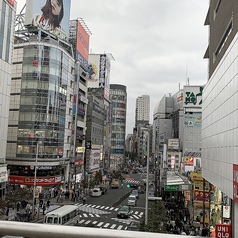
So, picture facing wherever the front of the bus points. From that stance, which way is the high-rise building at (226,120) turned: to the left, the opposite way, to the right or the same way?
to the left

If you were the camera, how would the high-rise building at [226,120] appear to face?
facing to the left of the viewer

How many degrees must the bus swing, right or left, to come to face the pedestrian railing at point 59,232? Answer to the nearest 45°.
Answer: approximately 135° to its right

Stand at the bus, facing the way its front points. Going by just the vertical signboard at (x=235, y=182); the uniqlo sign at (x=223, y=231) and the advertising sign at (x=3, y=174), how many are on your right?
2

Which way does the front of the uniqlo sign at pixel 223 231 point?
toward the camera

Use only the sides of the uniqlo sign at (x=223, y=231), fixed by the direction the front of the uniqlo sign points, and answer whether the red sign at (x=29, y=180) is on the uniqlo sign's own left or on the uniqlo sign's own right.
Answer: on the uniqlo sign's own right

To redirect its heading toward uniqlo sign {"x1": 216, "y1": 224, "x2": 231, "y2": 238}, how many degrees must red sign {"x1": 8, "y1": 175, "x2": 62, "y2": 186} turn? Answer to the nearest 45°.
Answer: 0° — it already faces it

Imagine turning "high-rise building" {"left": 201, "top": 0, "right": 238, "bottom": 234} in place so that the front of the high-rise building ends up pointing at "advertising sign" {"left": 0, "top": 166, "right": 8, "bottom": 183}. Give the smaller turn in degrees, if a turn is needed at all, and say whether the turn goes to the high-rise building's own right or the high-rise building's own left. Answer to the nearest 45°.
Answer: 0° — it already faces it

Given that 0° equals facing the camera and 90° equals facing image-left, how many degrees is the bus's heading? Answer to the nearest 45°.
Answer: approximately 225°

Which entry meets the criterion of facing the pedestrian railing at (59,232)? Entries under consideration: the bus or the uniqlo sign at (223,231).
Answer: the uniqlo sign

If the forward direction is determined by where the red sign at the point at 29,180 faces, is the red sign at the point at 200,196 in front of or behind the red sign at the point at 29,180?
in front

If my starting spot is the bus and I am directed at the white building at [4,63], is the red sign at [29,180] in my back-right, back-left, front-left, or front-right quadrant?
front-right
